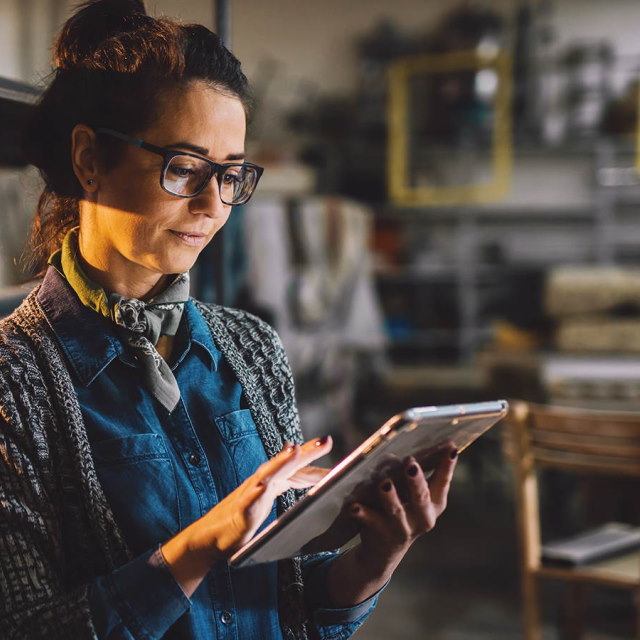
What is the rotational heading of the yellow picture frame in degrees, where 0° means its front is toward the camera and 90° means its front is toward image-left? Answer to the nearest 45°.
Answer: approximately 0°

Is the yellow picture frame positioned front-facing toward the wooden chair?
yes

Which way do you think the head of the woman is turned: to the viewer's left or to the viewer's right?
to the viewer's right
